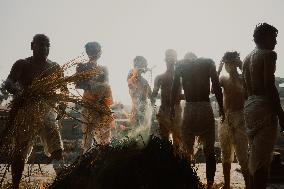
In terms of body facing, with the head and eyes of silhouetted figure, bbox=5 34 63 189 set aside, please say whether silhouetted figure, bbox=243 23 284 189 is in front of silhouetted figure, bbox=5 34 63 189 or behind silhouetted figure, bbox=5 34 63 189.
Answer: in front

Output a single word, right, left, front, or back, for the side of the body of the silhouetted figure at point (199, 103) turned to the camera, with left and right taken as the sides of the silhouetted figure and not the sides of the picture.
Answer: back

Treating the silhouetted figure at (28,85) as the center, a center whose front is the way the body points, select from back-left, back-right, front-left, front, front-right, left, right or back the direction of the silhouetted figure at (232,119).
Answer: front-left

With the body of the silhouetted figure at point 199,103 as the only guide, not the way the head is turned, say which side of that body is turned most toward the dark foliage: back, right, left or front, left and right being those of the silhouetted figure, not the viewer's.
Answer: back

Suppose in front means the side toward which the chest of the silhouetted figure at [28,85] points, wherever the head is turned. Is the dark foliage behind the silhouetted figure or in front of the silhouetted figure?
in front

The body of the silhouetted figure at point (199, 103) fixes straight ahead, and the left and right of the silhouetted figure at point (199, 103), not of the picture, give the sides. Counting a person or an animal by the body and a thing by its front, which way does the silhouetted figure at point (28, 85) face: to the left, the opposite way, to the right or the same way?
the opposite way

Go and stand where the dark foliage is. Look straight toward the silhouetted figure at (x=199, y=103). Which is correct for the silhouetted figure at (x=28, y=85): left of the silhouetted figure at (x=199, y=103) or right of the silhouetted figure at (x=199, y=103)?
left

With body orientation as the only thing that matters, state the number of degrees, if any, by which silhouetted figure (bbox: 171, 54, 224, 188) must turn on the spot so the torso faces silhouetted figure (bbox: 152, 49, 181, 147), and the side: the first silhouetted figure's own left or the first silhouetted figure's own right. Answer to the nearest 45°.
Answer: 0° — they already face them

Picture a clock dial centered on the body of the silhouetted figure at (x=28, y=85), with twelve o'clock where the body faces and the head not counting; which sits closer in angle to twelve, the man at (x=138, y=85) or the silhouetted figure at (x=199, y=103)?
the silhouetted figure

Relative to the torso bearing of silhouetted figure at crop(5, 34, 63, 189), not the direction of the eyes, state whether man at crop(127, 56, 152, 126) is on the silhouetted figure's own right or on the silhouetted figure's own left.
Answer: on the silhouetted figure's own left

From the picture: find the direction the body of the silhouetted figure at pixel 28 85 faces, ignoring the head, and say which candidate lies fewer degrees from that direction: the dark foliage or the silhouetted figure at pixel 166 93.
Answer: the dark foliage

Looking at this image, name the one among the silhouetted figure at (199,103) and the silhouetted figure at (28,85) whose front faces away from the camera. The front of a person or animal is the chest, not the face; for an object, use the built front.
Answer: the silhouetted figure at (199,103)

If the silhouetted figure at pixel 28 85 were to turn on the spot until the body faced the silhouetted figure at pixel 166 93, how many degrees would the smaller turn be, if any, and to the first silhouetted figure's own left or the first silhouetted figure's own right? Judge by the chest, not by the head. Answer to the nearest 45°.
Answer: approximately 90° to the first silhouetted figure's own left

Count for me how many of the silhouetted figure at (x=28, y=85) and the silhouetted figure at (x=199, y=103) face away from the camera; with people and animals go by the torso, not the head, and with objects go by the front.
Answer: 1
